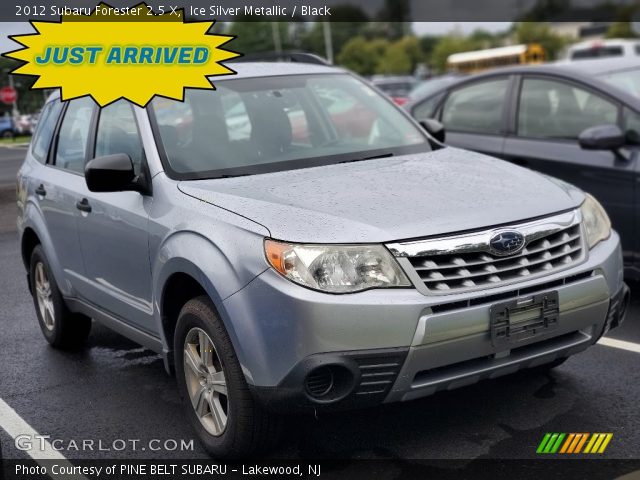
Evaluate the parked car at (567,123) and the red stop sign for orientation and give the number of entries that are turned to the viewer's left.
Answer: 0

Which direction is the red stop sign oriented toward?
toward the camera

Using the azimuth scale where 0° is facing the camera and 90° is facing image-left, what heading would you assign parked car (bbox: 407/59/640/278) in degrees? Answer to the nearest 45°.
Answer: approximately 315°

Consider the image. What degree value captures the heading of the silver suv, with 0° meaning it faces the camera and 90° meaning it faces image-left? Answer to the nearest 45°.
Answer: approximately 315°

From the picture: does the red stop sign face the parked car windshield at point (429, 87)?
no

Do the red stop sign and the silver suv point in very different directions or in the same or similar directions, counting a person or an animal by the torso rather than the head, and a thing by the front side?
same or similar directions

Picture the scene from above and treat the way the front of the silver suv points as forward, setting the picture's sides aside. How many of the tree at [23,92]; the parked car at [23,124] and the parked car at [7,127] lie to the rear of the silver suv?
3

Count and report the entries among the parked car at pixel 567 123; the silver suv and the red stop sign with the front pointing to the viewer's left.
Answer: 0

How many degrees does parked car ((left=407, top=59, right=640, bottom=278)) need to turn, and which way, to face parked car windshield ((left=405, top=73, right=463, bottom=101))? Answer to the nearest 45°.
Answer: approximately 135° to its left

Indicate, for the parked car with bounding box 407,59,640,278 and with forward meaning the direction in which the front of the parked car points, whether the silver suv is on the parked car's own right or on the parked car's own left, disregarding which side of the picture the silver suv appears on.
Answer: on the parked car's own right

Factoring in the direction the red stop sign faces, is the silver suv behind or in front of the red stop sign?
in front

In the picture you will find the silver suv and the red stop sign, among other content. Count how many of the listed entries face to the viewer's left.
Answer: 0

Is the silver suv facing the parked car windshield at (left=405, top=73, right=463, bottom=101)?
no

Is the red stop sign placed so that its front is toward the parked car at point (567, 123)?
yes

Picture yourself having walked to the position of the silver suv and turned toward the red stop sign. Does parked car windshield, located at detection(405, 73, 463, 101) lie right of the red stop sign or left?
right
